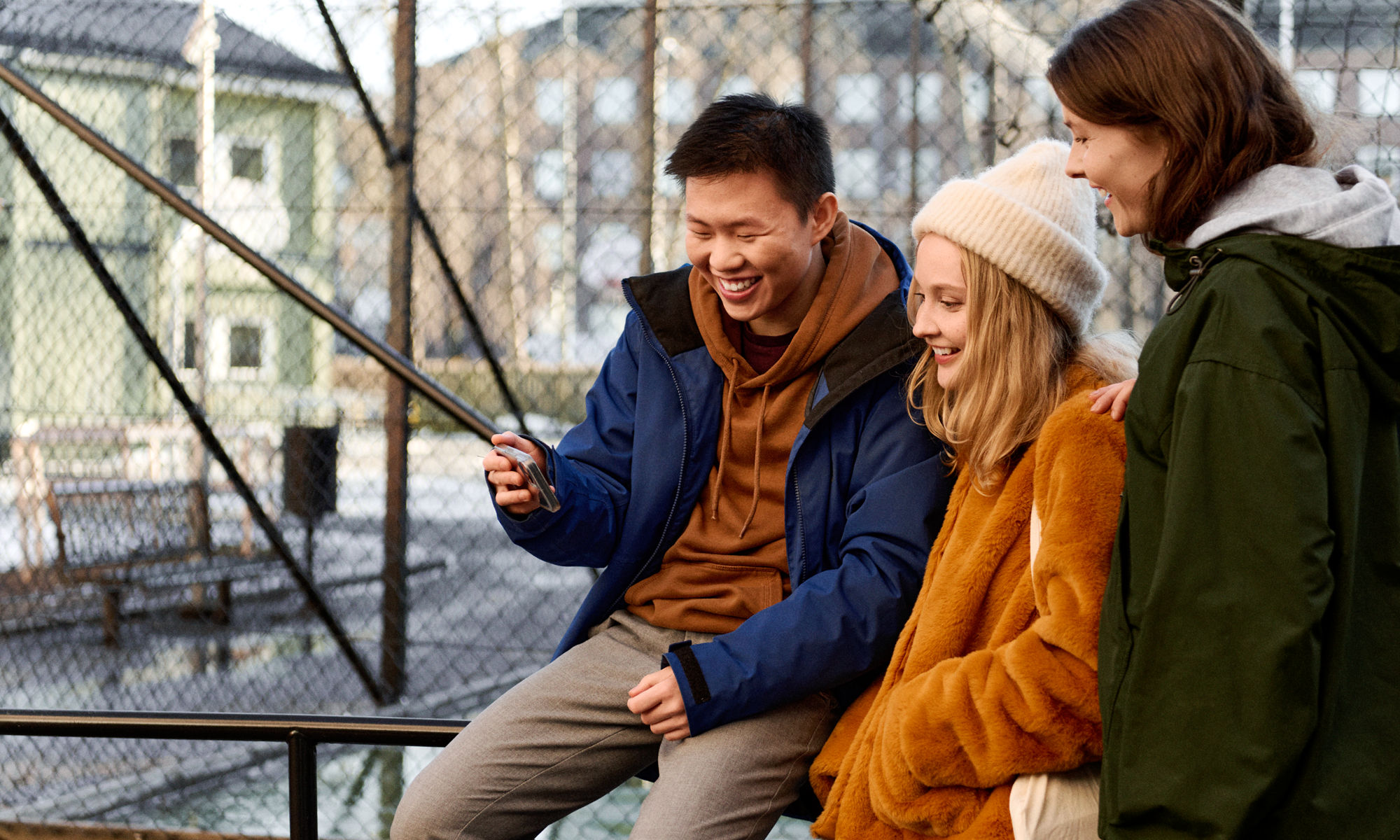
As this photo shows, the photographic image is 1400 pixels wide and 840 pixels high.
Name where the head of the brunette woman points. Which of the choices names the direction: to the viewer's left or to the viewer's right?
to the viewer's left

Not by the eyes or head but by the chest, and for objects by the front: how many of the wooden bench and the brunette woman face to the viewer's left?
1

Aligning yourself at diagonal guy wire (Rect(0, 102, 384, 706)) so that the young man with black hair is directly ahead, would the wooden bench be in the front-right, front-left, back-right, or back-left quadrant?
back-left

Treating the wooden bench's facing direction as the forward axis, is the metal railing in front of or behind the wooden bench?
in front

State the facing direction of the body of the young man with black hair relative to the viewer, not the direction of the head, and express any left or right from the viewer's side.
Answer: facing the viewer and to the left of the viewer

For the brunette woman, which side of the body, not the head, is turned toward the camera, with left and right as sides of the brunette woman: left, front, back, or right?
left

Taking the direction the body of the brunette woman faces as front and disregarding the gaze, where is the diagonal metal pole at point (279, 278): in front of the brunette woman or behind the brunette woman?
in front

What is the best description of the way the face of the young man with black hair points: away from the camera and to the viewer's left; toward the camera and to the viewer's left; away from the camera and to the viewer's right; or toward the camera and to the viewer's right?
toward the camera and to the viewer's left

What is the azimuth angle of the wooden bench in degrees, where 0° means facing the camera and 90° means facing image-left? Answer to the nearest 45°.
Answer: approximately 315°

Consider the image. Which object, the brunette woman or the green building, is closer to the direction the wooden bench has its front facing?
the brunette woman
